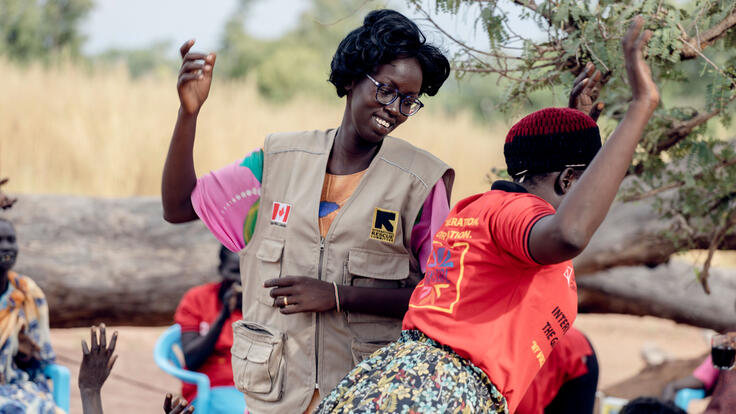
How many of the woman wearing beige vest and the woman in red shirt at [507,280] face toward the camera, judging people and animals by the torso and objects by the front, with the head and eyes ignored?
1

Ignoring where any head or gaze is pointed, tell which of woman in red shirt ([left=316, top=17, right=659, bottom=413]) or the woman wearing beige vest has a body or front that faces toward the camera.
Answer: the woman wearing beige vest

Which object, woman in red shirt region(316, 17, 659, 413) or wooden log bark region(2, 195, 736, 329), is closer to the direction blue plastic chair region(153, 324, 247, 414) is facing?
the woman in red shirt

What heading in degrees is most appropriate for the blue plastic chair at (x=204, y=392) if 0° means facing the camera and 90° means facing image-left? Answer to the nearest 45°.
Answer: approximately 315°

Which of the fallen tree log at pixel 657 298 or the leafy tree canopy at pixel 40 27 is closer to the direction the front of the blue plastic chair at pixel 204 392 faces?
the fallen tree log

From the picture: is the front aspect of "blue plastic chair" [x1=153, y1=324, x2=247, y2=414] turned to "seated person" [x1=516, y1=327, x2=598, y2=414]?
yes

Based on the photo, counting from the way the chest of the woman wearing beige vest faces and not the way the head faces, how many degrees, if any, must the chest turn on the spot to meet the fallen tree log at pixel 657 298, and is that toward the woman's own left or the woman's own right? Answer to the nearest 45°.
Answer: approximately 135° to the woman's own left

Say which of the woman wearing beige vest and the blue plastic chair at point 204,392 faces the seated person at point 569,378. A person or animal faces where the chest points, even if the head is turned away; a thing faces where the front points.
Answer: the blue plastic chair

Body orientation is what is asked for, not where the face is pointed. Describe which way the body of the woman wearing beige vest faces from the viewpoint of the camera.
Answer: toward the camera

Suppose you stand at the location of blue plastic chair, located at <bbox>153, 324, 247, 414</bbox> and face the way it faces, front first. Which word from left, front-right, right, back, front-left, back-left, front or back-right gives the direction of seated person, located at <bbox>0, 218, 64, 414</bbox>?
back-right

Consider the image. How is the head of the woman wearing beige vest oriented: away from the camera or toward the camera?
toward the camera
